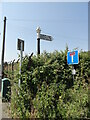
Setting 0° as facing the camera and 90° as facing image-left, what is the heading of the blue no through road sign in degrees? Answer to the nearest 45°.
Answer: approximately 0°
